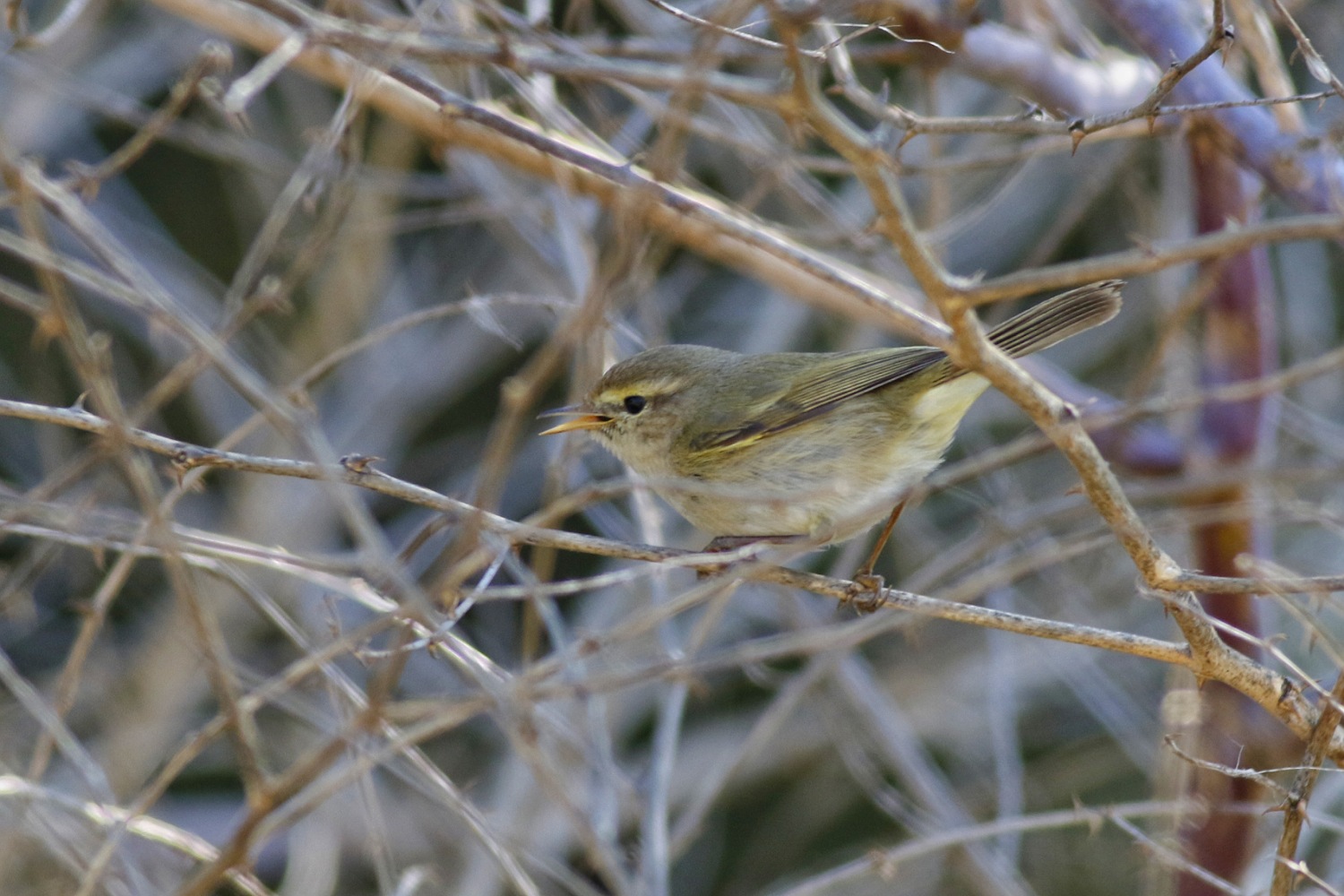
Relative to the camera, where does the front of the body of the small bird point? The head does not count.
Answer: to the viewer's left
